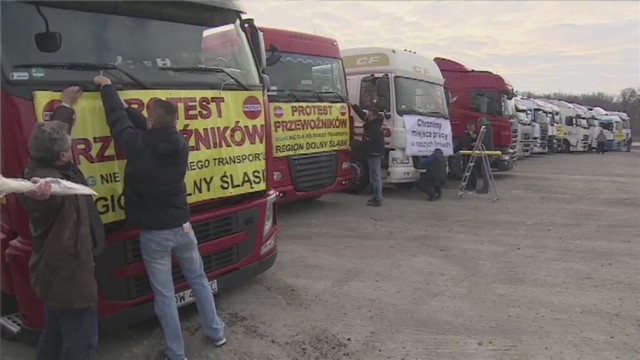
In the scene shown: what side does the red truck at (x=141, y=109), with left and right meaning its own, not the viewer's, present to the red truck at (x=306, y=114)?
left

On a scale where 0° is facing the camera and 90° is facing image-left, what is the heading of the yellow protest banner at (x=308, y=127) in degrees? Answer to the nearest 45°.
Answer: approximately 315°

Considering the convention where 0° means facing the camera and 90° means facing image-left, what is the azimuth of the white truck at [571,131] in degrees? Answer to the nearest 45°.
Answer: approximately 315°

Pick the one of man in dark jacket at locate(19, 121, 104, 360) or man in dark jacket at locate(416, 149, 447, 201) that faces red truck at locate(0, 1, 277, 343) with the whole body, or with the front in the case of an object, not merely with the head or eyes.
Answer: man in dark jacket at locate(19, 121, 104, 360)

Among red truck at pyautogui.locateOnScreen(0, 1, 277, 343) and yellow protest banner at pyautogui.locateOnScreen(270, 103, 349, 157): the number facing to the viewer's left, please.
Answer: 0

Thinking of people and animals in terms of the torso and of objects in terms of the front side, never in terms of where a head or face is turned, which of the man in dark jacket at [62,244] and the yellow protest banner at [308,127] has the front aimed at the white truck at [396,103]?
the man in dark jacket

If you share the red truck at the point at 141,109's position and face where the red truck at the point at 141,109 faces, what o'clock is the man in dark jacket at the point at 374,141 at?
The man in dark jacket is roughly at 9 o'clock from the red truck.

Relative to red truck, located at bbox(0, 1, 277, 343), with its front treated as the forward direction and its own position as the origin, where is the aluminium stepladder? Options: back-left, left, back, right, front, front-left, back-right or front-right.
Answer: left

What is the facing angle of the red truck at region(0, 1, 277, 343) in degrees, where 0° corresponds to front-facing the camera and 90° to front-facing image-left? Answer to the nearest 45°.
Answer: approximately 315°

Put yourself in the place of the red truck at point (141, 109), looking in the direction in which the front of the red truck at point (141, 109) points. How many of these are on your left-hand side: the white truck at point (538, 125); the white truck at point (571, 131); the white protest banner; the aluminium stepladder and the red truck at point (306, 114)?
5

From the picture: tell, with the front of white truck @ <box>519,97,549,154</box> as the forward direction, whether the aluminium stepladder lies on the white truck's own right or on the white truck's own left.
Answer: on the white truck's own right

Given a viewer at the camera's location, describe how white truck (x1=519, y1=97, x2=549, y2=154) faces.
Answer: facing the viewer and to the right of the viewer

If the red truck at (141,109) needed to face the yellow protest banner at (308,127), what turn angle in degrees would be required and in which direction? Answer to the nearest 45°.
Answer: approximately 90° to its left

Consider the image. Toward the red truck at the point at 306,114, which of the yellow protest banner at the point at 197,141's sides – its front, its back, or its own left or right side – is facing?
left
